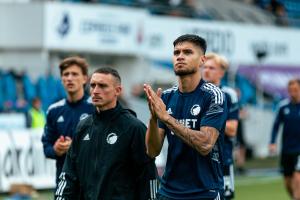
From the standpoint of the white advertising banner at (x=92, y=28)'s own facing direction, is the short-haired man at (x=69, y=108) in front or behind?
in front

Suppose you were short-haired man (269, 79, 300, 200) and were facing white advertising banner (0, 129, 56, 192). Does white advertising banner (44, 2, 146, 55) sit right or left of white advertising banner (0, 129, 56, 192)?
right

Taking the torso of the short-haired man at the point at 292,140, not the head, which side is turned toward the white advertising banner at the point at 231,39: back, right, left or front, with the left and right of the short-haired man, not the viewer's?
back

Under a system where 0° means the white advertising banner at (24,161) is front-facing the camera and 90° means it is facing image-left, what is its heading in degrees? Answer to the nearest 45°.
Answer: approximately 0°

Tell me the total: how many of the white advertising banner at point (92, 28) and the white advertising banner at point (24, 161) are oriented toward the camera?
2

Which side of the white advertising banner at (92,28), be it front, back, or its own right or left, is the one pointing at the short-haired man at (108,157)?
front

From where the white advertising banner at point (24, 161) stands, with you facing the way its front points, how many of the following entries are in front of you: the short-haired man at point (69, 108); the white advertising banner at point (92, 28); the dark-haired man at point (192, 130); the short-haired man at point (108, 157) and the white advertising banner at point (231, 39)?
3

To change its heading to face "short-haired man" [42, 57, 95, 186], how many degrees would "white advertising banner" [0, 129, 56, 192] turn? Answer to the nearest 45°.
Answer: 0° — it already faces them

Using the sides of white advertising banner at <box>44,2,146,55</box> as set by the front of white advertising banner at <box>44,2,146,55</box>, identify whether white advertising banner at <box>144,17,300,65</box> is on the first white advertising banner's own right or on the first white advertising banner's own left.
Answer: on the first white advertising banner's own left

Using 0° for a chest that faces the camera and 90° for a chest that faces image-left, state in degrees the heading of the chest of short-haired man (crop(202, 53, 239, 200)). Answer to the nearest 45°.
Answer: approximately 45°

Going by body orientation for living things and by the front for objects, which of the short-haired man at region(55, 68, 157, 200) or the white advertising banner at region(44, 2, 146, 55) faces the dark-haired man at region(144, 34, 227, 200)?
the white advertising banner
